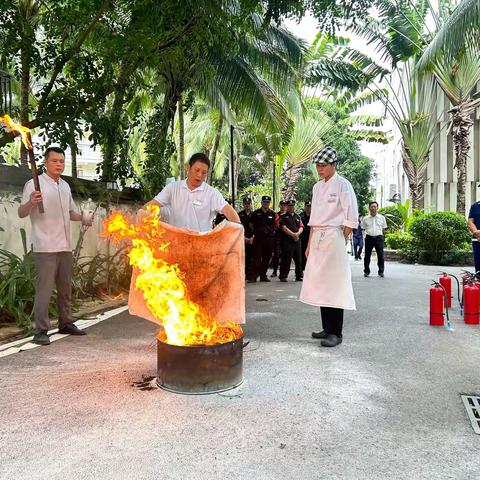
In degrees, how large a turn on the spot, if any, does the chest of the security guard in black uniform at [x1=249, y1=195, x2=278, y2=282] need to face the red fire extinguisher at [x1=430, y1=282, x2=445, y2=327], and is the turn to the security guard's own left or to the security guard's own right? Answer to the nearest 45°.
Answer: approximately 45° to the security guard's own left

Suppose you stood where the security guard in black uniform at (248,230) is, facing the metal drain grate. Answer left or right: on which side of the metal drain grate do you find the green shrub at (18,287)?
right

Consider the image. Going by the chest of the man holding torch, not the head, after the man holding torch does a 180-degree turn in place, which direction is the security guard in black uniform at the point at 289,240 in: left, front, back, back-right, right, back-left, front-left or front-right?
right

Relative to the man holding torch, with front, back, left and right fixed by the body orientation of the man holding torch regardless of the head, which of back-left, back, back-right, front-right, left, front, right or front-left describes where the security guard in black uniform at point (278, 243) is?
left

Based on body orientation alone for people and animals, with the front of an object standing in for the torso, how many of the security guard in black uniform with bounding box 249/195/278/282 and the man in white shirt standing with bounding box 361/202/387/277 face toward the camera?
2

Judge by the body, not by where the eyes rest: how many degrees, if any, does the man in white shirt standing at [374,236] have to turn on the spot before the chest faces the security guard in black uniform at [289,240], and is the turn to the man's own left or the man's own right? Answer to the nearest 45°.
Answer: approximately 45° to the man's own right

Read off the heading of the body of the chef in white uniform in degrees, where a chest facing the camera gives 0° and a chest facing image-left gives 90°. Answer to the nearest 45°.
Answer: approximately 45°

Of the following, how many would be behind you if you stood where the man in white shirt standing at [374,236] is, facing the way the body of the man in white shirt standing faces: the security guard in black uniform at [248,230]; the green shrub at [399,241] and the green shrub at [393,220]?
2

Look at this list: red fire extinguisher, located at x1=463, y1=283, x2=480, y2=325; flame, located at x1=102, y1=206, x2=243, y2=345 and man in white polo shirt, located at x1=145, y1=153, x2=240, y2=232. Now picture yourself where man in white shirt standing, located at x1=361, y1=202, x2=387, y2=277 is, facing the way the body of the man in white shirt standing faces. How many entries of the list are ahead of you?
3

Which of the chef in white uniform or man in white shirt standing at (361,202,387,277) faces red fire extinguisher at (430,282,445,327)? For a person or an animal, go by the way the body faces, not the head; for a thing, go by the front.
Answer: the man in white shirt standing

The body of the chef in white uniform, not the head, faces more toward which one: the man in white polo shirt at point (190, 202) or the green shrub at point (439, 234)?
the man in white polo shirt

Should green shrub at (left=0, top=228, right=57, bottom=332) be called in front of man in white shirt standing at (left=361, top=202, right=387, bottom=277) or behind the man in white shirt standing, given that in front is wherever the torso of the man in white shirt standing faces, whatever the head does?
in front

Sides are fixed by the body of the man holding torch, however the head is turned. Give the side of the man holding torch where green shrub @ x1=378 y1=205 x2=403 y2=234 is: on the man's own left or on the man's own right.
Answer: on the man's own left
